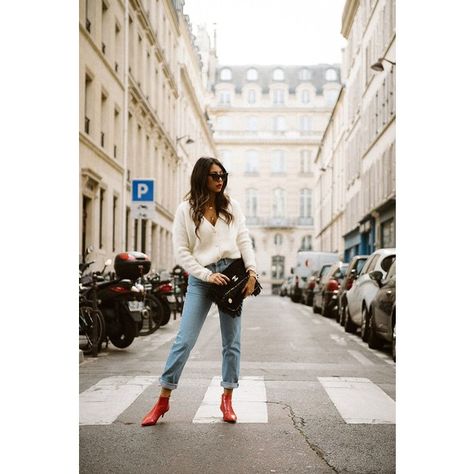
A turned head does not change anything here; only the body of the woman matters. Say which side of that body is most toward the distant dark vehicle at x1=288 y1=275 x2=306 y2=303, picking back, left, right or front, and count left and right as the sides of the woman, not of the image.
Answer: back

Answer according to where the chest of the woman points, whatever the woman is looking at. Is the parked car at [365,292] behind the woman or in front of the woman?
behind

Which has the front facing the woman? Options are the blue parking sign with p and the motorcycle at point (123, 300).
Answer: the blue parking sign with p

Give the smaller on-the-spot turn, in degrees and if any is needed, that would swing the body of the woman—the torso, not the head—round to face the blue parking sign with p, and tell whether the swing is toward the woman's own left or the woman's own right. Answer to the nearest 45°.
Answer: approximately 180°

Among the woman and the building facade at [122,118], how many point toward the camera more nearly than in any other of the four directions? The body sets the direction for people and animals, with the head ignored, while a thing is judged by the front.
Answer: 1

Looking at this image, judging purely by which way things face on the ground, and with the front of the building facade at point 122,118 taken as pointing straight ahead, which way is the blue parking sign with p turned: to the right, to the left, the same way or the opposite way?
to the right

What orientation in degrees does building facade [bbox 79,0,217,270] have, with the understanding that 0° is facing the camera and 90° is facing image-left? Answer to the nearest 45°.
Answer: approximately 270°

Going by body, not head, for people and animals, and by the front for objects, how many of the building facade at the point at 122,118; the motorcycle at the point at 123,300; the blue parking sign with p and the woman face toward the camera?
2

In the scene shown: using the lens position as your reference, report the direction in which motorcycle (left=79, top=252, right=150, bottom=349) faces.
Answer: facing away from the viewer and to the left of the viewer

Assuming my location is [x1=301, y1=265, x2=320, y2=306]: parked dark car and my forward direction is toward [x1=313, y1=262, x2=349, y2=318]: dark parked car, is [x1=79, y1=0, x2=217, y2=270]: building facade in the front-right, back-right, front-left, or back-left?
front-right

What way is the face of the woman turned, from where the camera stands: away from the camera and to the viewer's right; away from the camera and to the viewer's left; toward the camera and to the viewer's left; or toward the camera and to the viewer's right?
toward the camera and to the viewer's right

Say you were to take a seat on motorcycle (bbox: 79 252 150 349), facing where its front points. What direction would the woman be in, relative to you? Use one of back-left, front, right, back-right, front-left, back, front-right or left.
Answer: back-left

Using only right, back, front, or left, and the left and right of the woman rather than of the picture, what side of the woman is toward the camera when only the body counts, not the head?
front
